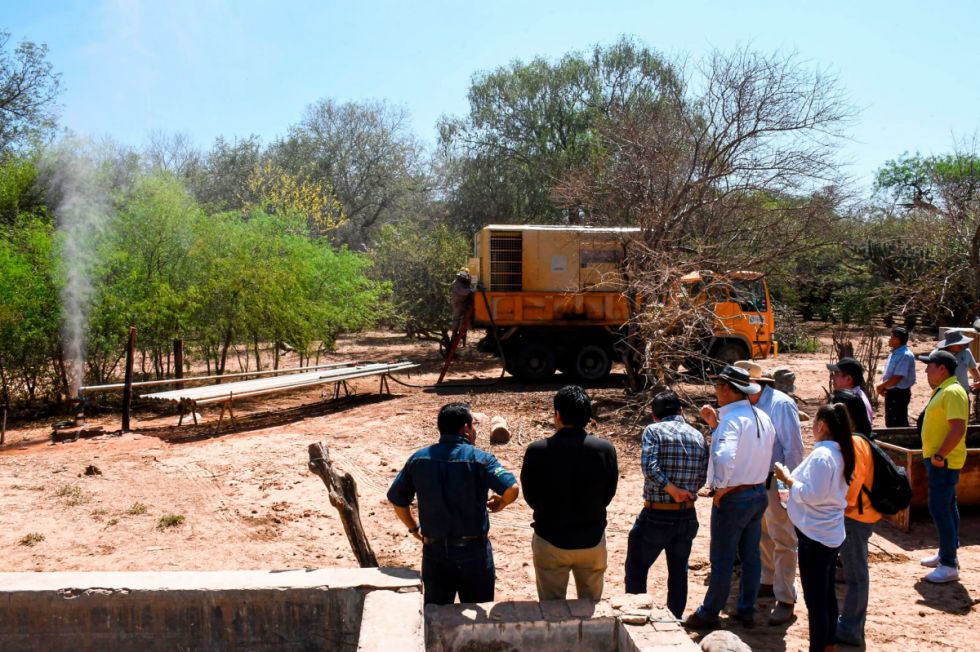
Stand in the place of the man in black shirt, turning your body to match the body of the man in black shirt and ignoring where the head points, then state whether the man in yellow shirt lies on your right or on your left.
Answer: on your right

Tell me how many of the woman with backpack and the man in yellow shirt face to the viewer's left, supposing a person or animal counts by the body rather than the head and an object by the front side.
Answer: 2

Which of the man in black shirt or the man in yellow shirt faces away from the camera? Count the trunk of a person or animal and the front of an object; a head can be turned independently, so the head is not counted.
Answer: the man in black shirt

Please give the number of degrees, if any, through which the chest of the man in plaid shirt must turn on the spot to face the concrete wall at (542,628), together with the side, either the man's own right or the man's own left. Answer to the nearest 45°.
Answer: approximately 90° to the man's own left

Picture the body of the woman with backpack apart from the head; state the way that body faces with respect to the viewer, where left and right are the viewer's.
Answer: facing to the left of the viewer

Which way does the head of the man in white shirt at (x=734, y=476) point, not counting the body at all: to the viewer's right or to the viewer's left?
to the viewer's left

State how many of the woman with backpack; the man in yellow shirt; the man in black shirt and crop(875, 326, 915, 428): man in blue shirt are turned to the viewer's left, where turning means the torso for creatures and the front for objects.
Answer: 3

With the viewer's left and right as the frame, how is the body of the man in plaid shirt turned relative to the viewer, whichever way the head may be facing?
facing away from the viewer and to the left of the viewer

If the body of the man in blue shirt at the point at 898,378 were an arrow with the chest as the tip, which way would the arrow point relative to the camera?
to the viewer's left

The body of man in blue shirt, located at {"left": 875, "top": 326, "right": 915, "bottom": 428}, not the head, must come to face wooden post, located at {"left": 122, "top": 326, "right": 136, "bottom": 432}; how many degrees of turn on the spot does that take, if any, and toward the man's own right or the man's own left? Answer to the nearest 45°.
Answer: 0° — they already face it

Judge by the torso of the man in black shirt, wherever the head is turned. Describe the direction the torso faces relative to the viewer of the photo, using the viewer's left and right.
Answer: facing away from the viewer
